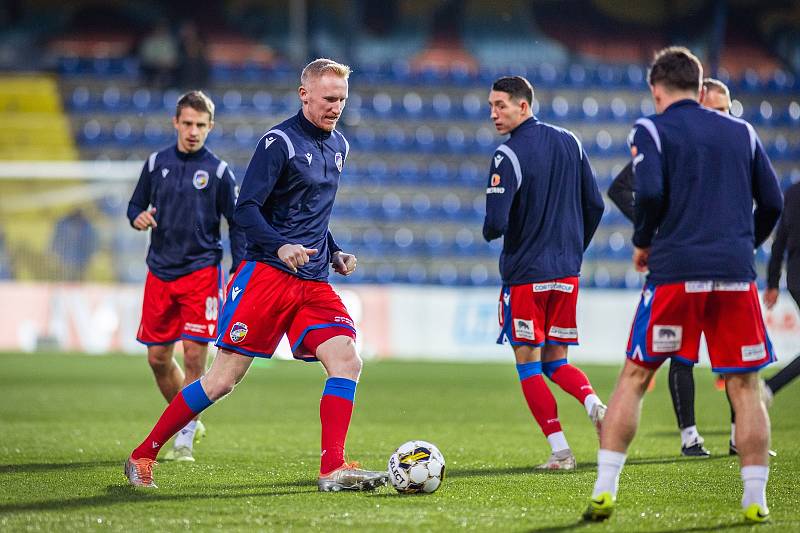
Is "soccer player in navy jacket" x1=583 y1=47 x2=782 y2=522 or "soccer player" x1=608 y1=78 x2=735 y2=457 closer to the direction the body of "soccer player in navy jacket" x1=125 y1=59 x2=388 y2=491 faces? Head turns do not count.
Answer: the soccer player in navy jacket

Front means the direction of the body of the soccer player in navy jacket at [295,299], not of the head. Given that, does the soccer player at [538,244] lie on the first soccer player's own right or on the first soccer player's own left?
on the first soccer player's own left

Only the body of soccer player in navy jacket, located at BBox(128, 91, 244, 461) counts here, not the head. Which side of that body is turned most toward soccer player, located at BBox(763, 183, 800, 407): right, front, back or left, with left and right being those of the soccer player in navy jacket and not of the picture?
left

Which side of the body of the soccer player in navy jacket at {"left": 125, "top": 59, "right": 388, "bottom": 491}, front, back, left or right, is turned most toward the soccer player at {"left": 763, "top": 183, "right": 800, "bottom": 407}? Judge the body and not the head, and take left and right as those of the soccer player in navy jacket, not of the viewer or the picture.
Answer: left

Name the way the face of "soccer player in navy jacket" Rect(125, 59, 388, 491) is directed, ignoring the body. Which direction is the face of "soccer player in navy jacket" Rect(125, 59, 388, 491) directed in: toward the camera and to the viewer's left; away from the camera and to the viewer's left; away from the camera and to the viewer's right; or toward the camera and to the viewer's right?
toward the camera and to the viewer's right

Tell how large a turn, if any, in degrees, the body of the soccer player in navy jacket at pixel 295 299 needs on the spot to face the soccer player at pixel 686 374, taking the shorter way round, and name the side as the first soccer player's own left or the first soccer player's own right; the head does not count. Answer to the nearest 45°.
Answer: approximately 90° to the first soccer player's own left

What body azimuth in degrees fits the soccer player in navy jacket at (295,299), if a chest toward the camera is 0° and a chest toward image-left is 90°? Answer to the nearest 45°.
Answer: approximately 315°

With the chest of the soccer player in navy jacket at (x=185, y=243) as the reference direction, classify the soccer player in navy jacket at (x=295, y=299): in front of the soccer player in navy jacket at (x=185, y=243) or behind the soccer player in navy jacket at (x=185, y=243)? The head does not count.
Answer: in front

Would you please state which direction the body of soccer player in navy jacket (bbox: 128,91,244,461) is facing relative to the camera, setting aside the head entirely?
toward the camera
